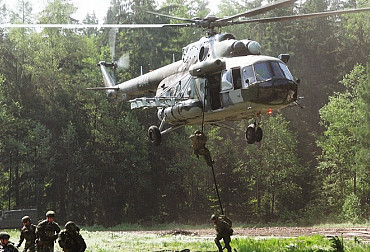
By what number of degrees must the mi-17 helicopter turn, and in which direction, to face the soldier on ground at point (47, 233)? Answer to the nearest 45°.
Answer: approximately 90° to its right

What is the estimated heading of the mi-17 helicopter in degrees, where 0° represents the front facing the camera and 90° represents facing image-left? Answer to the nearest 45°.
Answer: approximately 315°

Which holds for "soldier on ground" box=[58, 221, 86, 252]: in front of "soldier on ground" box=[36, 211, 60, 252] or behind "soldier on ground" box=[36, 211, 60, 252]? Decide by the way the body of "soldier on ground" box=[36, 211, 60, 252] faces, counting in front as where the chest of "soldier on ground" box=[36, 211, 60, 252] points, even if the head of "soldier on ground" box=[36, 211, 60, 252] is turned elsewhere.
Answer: in front

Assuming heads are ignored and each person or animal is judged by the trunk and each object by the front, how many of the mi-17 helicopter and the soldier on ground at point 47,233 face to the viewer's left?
0
